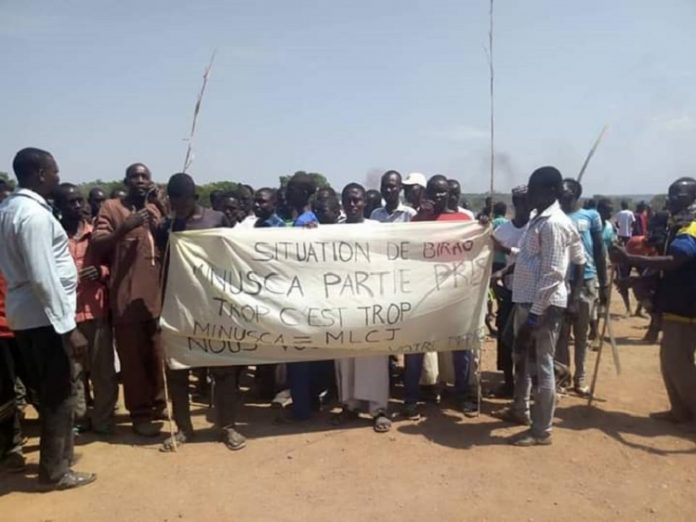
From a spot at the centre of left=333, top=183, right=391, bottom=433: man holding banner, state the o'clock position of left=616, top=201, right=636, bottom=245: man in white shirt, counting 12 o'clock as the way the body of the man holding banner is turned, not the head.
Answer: The man in white shirt is roughly at 7 o'clock from the man holding banner.

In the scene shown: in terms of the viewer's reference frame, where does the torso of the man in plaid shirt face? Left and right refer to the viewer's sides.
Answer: facing to the left of the viewer

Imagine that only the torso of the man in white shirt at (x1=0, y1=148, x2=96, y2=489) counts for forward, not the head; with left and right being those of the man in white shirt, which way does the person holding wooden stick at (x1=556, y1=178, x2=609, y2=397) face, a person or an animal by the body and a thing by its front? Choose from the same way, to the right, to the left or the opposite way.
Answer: the opposite way

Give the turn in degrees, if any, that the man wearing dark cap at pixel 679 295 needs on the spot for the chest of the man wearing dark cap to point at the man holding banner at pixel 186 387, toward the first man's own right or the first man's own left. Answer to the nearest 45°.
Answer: approximately 45° to the first man's own left

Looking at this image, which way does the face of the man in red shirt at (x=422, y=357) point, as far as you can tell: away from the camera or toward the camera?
toward the camera

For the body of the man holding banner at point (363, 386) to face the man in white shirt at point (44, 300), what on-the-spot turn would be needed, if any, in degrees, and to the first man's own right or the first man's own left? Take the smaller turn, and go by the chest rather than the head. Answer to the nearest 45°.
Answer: approximately 45° to the first man's own right

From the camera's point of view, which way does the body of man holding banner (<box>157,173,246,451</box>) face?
toward the camera

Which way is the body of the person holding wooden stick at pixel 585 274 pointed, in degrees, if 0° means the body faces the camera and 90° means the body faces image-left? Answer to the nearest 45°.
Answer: approximately 45°

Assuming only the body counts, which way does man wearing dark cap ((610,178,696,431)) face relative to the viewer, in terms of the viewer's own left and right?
facing to the left of the viewer

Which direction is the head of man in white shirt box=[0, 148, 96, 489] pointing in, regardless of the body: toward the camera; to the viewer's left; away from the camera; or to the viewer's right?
to the viewer's right

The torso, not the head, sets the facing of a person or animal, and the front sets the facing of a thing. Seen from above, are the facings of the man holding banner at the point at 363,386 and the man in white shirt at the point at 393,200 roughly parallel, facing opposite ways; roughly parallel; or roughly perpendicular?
roughly parallel

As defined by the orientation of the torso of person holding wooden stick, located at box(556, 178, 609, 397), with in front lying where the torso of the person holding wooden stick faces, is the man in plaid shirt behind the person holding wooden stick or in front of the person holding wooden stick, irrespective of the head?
in front

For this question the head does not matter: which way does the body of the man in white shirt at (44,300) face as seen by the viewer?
to the viewer's right

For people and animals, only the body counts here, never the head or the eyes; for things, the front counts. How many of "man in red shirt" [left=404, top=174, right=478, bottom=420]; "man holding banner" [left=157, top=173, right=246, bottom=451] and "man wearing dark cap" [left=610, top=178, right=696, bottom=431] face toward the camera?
2

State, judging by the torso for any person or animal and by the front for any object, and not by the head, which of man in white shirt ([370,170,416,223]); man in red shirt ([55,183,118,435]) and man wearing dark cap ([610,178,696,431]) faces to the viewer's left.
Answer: the man wearing dark cap
